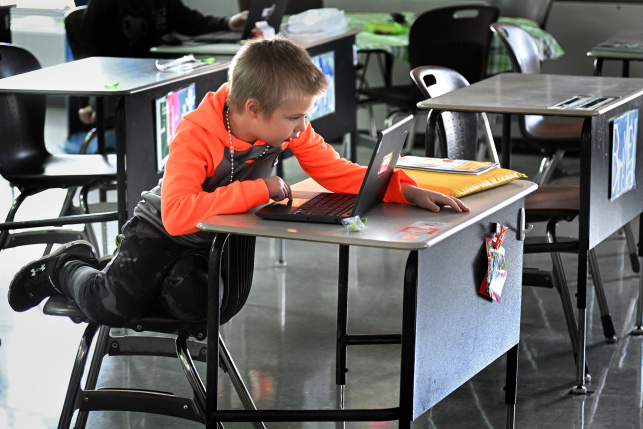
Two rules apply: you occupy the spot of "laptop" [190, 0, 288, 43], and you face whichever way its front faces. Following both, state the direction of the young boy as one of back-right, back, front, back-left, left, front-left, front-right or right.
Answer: back-left

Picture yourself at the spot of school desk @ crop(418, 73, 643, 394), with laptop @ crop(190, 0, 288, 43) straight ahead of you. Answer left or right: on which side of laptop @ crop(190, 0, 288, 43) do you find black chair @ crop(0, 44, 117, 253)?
left

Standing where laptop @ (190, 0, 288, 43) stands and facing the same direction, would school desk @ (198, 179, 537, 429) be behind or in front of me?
behind
